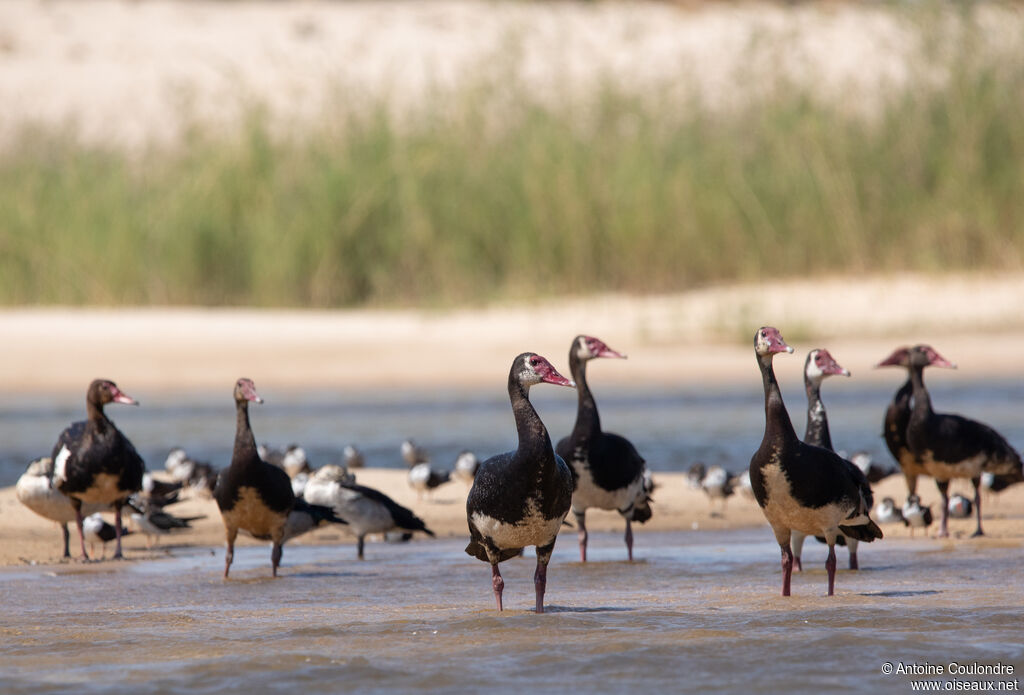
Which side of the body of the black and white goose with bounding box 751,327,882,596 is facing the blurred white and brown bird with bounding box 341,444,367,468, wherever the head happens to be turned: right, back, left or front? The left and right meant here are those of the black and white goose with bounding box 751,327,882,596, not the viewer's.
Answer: right

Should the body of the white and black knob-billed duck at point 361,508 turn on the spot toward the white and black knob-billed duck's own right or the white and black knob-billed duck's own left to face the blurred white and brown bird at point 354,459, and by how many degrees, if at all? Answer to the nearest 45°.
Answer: approximately 90° to the white and black knob-billed duck's own right

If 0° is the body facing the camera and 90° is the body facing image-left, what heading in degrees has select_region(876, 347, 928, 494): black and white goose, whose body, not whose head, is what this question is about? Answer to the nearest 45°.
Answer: approximately 90°

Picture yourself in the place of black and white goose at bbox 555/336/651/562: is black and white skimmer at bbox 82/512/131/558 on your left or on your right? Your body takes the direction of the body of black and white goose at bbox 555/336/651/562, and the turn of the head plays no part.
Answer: on your right

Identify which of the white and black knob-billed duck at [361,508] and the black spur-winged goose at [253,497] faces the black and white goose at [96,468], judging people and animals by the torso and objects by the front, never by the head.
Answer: the white and black knob-billed duck at [361,508]

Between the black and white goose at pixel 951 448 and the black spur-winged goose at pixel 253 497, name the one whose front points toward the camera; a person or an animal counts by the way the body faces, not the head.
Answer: the black spur-winged goose at pixel 253 497

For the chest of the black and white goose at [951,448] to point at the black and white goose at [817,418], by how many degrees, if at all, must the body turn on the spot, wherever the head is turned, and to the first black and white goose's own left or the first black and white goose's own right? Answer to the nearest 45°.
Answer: approximately 45° to the first black and white goose's own left

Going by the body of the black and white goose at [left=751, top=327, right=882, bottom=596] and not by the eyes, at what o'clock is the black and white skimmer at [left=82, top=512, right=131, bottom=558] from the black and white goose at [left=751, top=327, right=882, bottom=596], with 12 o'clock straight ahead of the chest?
the black and white skimmer at [left=82, top=512, right=131, bottom=558] is roughly at 2 o'clock from the black and white goose at [left=751, top=327, right=882, bottom=596].

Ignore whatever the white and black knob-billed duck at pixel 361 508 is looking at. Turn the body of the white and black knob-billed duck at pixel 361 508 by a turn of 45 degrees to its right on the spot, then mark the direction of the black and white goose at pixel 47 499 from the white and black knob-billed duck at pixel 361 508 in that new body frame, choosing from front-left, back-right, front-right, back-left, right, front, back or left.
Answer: front-left

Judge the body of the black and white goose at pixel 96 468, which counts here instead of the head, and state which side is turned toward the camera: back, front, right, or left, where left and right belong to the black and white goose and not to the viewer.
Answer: front

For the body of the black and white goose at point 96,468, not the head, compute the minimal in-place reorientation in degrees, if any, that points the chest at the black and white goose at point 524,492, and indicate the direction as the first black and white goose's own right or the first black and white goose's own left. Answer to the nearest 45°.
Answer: approximately 45° to the first black and white goose's own left

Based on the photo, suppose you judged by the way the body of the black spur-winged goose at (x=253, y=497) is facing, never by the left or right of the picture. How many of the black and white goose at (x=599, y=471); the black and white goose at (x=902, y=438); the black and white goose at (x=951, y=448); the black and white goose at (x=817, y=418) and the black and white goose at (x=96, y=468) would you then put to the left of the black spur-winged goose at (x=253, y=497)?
4

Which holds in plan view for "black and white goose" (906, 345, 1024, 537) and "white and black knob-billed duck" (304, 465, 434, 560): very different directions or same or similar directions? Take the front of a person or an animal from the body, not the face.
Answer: same or similar directions

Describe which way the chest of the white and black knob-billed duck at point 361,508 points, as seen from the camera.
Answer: to the viewer's left

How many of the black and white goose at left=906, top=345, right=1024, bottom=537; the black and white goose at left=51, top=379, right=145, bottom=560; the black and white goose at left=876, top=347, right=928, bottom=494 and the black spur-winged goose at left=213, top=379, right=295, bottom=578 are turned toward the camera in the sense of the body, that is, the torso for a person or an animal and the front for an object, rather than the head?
2

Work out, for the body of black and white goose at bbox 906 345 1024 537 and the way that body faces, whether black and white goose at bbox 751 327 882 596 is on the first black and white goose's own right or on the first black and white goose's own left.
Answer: on the first black and white goose's own left

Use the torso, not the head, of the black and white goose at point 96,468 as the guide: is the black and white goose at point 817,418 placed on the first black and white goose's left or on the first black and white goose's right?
on the first black and white goose's left

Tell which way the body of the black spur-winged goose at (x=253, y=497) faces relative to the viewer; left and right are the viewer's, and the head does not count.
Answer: facing the viewer

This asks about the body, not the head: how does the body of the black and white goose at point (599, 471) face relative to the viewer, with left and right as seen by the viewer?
facing the viewer and to the left of the viewer

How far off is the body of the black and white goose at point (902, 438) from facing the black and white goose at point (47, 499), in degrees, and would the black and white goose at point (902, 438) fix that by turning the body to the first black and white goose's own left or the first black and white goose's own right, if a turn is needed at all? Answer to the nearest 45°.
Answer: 0° — it already faces it
